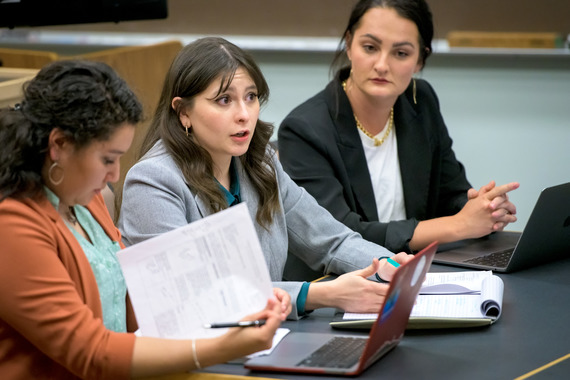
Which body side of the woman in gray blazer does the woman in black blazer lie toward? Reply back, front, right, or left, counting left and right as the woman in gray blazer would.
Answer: left

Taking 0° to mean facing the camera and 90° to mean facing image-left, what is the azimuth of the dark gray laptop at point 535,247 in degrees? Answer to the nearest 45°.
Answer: approximately 135°

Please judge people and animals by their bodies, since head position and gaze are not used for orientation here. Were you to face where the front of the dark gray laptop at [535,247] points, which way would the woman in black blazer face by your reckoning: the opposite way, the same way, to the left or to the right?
the opposite way

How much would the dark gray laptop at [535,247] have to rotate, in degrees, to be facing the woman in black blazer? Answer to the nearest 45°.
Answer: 0° — it already faces them

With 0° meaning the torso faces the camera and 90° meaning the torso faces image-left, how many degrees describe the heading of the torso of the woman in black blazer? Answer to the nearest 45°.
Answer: approximately 315°

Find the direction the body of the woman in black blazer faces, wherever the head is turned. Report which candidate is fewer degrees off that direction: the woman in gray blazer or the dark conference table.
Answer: the dark conference table

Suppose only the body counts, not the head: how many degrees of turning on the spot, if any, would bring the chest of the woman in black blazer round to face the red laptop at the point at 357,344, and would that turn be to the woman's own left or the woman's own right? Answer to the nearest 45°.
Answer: approximately 45° to the woman's own right

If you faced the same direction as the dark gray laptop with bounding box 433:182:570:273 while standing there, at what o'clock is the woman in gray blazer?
The woman in gray blazer is roughly at 10 o'clock from the dark gray laptop.

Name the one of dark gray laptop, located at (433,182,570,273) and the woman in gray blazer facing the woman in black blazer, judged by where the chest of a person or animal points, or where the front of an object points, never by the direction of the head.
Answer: the dark gray laptop

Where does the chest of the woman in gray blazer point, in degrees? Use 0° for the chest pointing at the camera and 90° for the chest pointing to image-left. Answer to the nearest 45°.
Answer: approximately 315°
